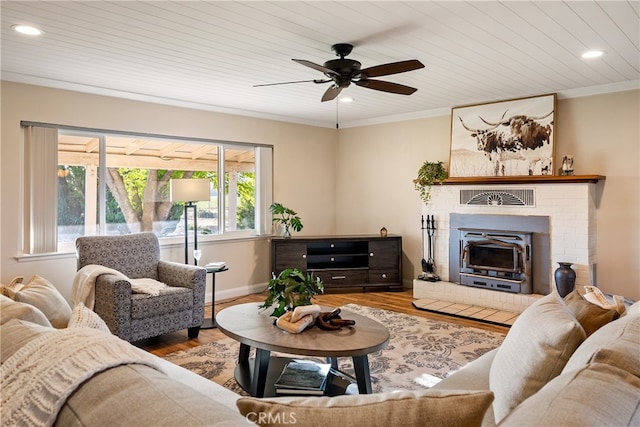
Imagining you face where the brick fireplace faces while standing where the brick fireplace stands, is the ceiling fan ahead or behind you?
ahead

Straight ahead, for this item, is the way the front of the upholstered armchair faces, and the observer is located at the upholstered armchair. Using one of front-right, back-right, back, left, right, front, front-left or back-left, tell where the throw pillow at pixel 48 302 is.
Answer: front-right

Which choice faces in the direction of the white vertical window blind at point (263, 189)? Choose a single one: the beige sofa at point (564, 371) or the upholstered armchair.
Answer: the beige sofa

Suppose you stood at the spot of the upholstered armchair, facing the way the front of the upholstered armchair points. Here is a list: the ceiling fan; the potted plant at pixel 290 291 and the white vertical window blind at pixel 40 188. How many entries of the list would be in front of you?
2

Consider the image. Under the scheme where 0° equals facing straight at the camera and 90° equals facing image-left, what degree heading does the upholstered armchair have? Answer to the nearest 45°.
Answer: approximately 315°

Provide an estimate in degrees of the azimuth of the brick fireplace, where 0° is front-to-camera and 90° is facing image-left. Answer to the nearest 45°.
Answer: approximately 45°

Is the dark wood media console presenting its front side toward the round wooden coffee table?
yes

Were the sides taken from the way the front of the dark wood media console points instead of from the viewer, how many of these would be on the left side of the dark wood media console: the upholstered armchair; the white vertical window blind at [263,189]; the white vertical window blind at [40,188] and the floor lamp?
0

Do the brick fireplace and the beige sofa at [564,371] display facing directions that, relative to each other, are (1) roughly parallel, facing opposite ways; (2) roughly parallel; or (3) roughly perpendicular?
roughly perpendicular

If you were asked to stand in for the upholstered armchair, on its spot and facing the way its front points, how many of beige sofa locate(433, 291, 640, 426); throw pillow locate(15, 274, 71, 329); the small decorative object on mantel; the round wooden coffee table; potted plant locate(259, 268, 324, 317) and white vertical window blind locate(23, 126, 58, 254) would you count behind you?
1

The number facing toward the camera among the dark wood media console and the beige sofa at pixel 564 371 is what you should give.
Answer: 1

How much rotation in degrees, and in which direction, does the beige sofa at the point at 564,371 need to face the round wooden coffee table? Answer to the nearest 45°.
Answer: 0° — it already faces it

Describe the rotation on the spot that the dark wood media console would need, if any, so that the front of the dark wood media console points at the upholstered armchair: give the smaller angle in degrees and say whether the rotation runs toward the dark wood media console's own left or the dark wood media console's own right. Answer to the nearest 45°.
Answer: approximately 45° to the dark wood media console's own right

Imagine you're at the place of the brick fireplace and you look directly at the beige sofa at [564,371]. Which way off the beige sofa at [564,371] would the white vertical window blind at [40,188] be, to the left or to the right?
right

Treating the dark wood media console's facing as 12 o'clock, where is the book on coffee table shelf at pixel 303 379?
The book on coffee table shelf is roughly at 12 o'clock from the dark wood media console.

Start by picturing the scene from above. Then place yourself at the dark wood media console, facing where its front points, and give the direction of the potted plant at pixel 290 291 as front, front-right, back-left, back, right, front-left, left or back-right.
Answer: front

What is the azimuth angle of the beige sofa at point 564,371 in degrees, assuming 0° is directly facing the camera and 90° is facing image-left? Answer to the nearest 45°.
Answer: approximately 135°

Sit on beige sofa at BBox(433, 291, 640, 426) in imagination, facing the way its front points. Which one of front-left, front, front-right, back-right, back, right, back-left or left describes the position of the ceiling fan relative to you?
front

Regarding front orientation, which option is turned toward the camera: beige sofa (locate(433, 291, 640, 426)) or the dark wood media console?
the dark wood media console

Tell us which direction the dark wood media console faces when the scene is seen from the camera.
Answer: facing the viewer
